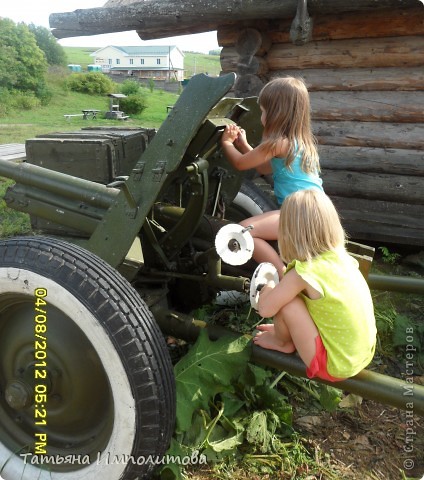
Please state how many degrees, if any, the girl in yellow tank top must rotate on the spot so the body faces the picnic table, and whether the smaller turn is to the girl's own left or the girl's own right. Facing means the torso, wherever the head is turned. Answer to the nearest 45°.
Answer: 0° — they already face it

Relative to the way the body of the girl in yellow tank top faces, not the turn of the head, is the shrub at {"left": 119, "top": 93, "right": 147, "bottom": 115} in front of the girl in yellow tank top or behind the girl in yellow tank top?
in front

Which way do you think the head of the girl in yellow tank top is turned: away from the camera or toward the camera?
away from the camera

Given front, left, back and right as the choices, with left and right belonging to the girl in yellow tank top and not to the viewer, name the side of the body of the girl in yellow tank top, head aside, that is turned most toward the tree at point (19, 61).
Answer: front

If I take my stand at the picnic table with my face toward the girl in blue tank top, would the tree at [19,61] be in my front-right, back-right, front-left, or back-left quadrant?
back-right

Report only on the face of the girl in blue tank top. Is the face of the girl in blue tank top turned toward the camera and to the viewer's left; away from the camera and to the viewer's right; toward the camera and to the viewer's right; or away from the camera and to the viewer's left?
away from the camera and to the viewer's left

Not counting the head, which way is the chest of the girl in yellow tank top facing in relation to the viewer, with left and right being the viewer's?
facing away from the viewer and to the left of the viewer

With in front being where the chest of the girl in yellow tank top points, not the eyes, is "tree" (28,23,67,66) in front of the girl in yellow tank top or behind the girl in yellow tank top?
in front
